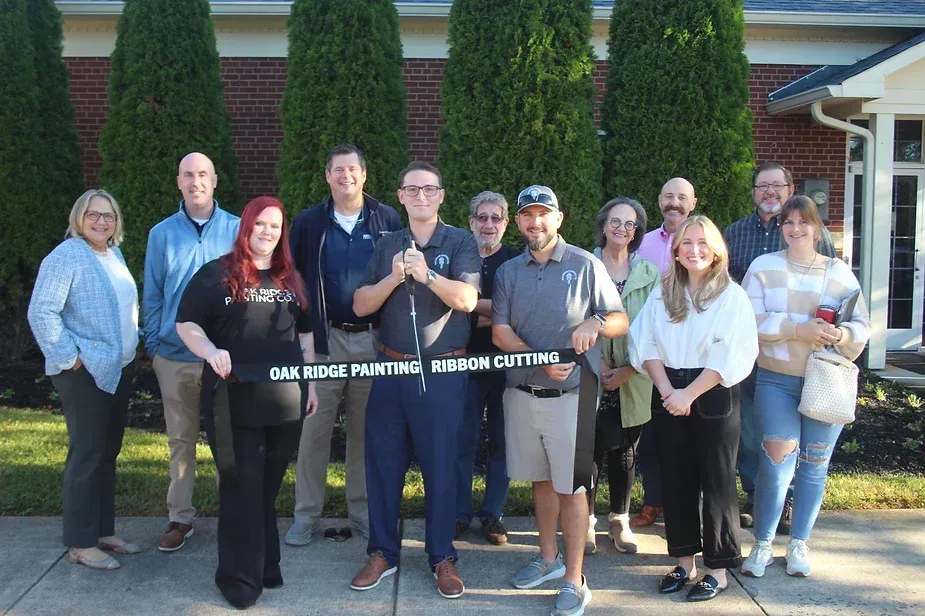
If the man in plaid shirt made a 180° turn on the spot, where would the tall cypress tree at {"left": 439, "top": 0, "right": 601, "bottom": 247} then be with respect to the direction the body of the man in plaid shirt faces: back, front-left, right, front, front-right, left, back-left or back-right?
front-left

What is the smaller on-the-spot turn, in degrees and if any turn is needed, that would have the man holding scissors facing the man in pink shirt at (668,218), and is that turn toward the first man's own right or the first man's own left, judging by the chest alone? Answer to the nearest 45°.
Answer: approximately 135° to the first man's own left

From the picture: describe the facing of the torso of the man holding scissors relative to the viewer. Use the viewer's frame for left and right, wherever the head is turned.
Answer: facing the viewer

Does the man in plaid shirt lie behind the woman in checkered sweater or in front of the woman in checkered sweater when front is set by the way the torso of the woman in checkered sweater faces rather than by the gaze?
behind

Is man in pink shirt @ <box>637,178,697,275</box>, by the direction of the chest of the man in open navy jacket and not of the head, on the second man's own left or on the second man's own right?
on the second man's own left

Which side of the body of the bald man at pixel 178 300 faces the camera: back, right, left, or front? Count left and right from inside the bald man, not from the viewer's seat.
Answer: front

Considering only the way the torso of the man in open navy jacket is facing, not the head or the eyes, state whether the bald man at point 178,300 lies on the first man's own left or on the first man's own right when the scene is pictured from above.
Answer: on the first man's own right
